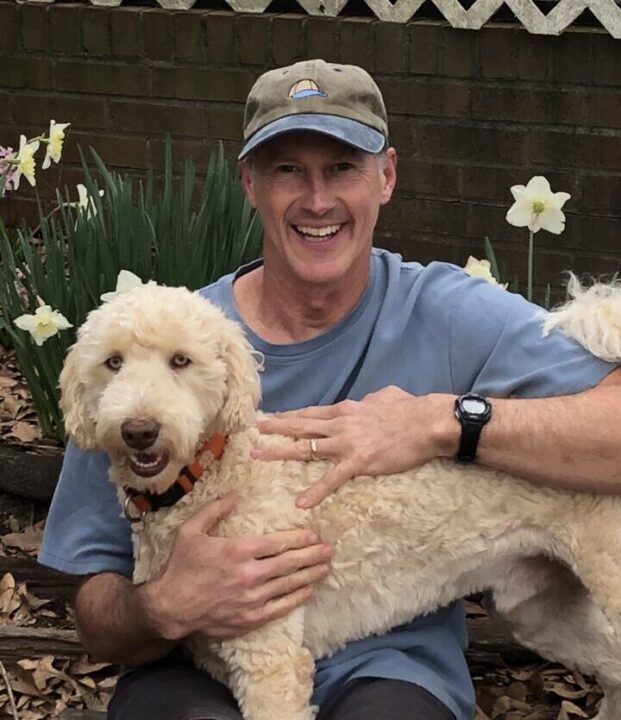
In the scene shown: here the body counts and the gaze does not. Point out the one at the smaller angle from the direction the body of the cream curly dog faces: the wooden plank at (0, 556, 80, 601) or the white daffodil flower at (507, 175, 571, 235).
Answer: the wooden plank

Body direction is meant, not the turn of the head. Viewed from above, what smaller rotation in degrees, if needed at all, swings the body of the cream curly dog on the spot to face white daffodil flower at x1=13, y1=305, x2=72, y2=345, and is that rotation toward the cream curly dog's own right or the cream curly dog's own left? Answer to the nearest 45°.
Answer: approximately 45° to the cream curly dog's own right

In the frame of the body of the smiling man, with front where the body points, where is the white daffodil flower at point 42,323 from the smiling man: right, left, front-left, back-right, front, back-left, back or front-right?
back-right

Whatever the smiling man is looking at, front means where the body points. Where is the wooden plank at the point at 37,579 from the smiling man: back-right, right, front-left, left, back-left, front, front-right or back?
back-right

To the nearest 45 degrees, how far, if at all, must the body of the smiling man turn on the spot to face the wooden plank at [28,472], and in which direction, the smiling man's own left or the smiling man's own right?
approximately 135° to the smiling man's own right

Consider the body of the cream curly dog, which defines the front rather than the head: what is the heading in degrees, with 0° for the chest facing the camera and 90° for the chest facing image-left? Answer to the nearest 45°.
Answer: approximately 90°

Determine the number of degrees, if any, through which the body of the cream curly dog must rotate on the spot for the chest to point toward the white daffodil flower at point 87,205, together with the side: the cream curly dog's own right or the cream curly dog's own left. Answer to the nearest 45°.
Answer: approximately 45° to the cream curly dog's own right
